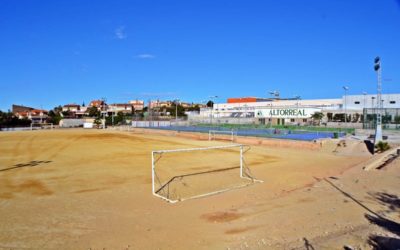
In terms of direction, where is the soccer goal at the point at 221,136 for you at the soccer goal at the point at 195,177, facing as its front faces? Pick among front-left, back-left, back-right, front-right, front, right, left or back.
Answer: front-right

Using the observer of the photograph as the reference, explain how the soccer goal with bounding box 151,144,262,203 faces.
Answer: facing away from the viewer and to the left of the viewer
